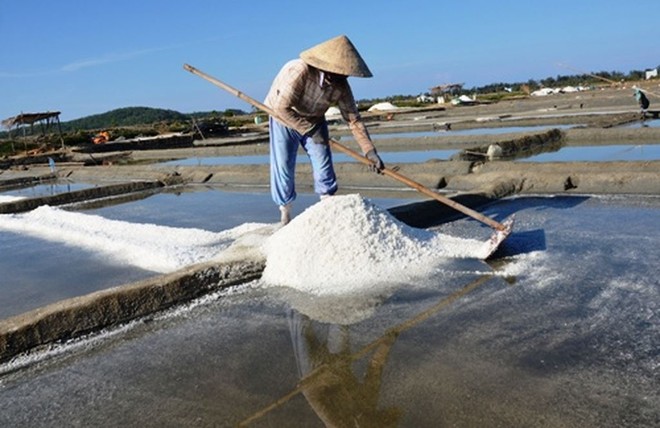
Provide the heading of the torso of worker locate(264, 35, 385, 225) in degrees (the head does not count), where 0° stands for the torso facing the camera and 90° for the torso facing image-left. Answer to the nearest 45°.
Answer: approximately 315°

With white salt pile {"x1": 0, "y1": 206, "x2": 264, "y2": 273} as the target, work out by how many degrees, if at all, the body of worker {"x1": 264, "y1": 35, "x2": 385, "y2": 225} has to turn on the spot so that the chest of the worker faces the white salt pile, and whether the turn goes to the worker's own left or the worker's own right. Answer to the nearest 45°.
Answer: approximately 180°
